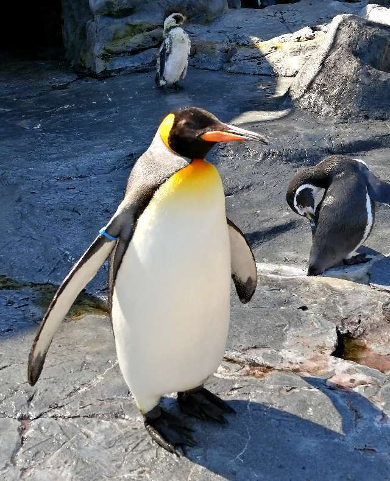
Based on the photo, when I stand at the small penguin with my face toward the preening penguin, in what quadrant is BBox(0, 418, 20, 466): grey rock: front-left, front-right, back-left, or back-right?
front-right

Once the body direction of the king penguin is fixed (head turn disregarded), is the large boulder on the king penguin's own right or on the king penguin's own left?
on the king penguin's own left

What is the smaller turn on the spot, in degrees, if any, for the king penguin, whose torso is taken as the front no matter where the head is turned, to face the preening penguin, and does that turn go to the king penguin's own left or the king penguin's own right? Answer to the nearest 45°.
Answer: approximately 90° to the king penguin's own left

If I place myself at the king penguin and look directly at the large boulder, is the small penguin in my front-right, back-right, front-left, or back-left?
front-left

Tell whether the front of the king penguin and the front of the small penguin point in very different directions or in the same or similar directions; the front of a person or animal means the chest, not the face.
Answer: same or similar directions

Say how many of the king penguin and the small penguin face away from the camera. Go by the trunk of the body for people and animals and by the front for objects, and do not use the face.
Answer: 0

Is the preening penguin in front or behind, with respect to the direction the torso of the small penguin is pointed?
in front

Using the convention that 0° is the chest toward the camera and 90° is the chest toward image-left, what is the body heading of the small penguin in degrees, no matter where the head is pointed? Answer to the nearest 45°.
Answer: approximately 315°

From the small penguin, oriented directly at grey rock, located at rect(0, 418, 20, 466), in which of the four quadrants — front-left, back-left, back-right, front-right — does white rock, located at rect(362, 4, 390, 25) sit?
back-left

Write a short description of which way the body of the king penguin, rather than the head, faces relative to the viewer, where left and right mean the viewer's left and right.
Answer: facing the viewer and to the right of the viewer

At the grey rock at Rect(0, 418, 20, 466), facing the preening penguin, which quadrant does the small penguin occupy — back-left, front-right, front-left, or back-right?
front-left

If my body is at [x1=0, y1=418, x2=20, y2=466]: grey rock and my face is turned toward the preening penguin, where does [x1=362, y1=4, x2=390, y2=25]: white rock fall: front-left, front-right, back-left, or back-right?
front-left

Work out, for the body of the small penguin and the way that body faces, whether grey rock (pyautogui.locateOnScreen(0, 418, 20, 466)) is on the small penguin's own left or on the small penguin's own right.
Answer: on the small penguin's own right

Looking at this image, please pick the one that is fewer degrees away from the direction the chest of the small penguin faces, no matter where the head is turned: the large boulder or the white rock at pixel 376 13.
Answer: the large boulder
